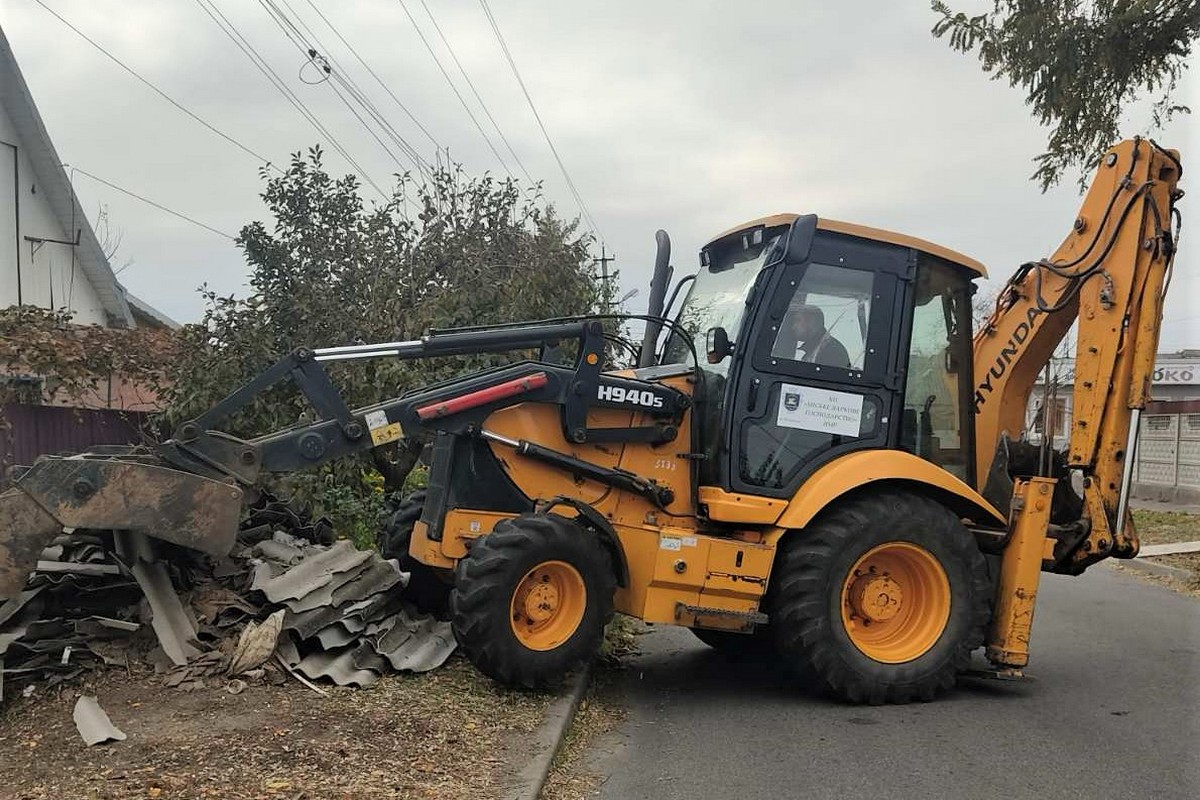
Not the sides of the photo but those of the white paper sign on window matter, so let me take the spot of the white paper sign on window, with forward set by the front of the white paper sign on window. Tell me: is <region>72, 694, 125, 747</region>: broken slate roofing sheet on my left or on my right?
on my right

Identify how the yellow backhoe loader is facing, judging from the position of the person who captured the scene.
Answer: facing to the left of the viewer

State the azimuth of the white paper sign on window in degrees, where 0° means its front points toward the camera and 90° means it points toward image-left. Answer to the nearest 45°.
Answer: approximately 0°
